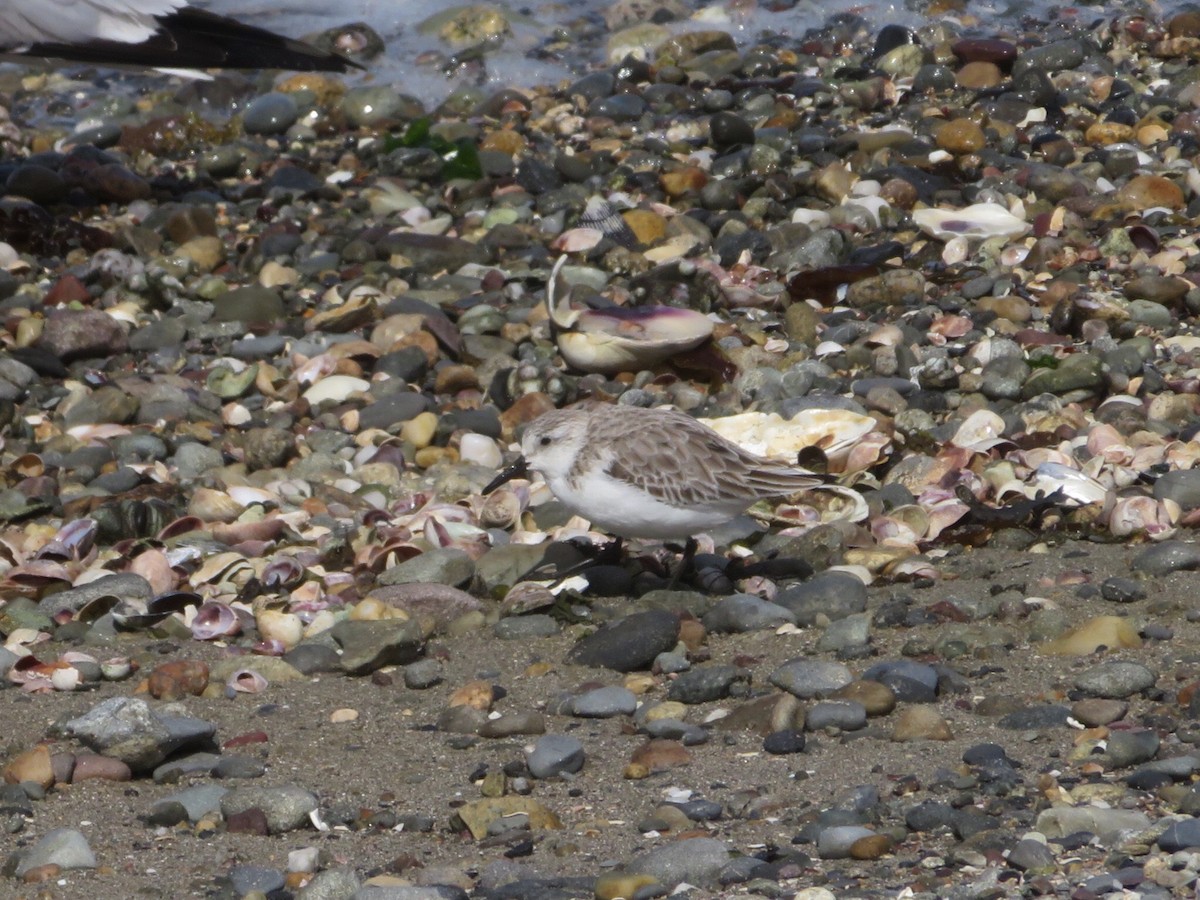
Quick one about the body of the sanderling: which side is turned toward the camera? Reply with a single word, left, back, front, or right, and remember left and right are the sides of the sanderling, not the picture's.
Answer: left

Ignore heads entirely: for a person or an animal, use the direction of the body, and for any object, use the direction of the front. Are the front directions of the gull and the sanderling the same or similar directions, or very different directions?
same or similar directions

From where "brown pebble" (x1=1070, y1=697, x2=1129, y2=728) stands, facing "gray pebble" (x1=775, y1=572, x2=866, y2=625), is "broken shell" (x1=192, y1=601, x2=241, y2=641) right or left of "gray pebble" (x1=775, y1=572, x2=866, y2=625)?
left

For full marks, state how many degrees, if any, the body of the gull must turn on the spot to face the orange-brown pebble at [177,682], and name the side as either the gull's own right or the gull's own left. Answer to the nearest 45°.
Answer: approximately 90° to the gull's own left

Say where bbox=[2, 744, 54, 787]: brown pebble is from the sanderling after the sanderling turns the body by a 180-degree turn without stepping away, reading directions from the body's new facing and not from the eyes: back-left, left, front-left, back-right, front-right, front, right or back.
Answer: back-right

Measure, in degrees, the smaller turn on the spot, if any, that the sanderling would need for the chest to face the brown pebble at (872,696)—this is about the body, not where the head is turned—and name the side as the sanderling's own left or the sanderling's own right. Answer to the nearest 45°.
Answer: approximately 135° to the sanderling's own left

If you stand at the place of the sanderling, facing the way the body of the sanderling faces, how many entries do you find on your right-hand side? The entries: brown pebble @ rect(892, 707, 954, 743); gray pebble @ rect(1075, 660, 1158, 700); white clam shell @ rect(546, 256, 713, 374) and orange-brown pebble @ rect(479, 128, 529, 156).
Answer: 2

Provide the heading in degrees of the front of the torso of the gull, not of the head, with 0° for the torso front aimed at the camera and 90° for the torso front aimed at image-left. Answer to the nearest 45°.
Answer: approximately 90°

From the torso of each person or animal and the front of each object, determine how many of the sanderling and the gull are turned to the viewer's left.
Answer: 2

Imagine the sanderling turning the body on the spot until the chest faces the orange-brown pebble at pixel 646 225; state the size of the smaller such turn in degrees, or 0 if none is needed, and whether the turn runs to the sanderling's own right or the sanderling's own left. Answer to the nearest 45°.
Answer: approximately 90° to the sanderling's own right

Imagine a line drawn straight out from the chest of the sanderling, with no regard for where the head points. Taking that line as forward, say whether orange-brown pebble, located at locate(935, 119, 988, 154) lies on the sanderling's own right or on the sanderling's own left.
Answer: on the sanderling's own right

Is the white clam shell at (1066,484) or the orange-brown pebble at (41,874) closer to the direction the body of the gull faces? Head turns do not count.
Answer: the orange-brown pebble
